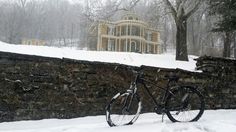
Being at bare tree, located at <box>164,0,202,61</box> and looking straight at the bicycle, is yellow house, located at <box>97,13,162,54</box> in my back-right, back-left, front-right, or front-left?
back-right

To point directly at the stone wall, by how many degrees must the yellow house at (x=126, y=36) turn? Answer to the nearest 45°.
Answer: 0° — it already faces it

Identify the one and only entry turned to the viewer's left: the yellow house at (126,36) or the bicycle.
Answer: the bicycle

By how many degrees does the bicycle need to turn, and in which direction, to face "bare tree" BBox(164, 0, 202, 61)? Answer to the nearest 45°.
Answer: approximately 90° to its right

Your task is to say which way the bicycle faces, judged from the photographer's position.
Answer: facing to the left of the viewer

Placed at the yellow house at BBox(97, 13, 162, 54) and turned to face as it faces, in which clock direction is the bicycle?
The bicycle is roughly at 12 o'clock from the yellow house.

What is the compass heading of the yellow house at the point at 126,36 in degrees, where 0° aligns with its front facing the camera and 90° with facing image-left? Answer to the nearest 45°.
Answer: approximately 0°
